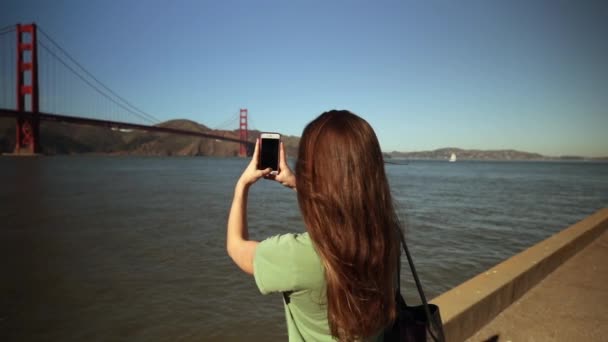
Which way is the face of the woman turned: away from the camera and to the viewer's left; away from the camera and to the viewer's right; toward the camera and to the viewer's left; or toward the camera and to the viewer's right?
away from the camera and to the viewer's left

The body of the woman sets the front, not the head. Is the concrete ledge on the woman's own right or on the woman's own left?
on the woman's own right

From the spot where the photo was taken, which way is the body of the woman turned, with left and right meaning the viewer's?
facing away from the viewer and to the left of the viewer
